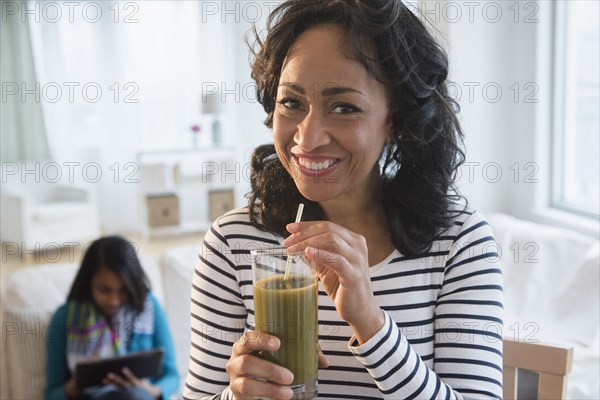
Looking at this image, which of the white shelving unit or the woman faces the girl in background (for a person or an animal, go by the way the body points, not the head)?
the white shelving unit

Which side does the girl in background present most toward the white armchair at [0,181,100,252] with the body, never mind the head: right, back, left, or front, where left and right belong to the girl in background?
back

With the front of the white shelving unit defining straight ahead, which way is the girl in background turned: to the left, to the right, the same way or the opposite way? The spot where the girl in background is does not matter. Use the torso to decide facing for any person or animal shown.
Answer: the same way

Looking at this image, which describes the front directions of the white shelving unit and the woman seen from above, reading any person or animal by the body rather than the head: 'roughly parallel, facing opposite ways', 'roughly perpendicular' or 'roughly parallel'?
roughly parallel

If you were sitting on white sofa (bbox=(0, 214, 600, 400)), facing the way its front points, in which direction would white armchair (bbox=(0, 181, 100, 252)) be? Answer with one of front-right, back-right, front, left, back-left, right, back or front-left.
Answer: back-right

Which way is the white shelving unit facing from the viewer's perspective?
toward the camera

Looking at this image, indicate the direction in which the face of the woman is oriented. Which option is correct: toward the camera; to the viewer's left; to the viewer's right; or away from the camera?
toward the camera

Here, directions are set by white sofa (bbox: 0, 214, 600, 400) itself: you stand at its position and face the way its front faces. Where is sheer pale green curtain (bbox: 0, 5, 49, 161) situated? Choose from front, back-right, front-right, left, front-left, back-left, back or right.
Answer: back-right

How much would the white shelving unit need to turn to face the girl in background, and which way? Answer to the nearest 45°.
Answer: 0° — it already faces them

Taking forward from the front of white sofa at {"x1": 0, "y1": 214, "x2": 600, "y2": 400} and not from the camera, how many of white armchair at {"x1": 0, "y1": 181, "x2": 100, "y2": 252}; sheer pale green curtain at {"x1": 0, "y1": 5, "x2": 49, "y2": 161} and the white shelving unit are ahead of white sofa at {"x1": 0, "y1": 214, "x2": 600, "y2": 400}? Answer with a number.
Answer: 0

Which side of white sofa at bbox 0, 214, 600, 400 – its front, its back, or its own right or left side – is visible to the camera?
front

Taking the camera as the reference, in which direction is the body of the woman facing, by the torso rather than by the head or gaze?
toward the camera

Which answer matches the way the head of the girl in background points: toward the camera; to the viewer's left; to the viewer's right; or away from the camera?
toward the camera
